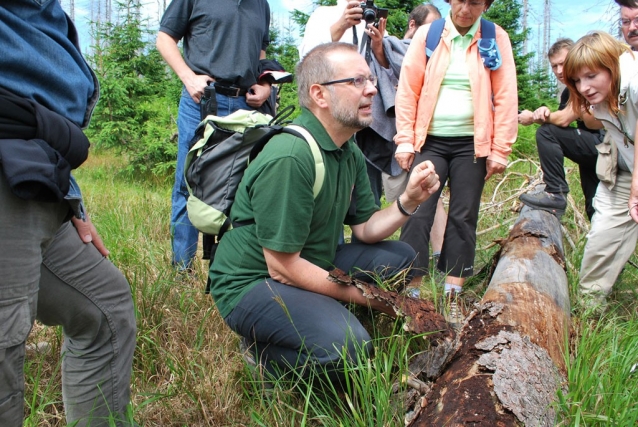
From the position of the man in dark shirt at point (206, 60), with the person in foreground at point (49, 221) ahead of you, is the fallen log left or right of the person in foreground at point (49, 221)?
left

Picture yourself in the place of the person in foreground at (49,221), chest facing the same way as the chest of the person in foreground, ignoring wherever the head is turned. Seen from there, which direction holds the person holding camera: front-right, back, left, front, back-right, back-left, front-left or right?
front-left

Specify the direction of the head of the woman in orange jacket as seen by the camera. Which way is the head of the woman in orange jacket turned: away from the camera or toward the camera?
toward the camera

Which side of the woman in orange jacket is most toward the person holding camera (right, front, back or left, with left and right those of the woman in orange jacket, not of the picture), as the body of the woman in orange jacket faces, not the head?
right

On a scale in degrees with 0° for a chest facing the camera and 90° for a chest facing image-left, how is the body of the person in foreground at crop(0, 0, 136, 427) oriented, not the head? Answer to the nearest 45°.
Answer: approximately 270°

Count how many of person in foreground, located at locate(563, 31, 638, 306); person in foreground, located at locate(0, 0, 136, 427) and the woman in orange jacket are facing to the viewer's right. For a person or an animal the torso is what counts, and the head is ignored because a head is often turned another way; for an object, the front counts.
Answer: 1

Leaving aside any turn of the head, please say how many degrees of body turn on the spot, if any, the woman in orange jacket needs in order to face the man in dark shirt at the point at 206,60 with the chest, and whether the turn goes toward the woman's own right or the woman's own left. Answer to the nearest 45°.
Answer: approximately 90° to the woman's own right

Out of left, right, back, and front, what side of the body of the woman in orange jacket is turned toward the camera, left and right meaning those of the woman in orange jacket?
front

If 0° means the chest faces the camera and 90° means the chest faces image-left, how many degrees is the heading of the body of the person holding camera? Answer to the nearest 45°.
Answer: approximately 315°

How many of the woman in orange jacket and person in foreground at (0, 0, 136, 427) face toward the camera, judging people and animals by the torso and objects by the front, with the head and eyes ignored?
1

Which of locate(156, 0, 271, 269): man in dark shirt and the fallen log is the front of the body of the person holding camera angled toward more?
the fallen log

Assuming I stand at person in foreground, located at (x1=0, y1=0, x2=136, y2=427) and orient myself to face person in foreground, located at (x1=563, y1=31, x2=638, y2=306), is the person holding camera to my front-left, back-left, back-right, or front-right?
front-left

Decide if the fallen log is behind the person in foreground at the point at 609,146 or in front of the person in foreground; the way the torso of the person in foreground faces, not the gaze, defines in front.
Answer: in front
